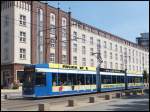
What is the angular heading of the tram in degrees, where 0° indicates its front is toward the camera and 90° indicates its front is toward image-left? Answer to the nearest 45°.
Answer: approximately 45°
